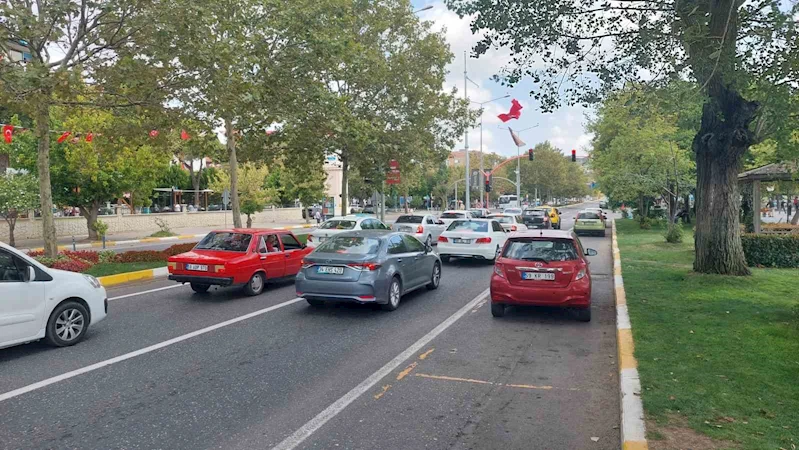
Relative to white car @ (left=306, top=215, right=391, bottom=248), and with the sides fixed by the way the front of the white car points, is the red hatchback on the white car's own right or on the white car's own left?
on the white car's own right

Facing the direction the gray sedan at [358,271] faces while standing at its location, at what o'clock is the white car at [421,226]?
The white car is roughly at 11 o'clock from the gray sedan.

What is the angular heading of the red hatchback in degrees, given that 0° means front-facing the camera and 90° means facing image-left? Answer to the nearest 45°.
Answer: approximately 180°

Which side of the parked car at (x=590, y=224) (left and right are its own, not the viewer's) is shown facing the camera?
back

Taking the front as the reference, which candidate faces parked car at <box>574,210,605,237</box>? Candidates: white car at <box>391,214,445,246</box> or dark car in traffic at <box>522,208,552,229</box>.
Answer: the white car

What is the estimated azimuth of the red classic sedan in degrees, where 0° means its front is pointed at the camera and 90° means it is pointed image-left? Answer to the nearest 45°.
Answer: approximately 225°

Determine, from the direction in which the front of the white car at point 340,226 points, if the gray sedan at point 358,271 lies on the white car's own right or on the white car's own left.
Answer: on the white car's own right

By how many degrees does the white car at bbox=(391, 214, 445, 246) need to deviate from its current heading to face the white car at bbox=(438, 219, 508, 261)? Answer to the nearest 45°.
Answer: approximately 135° to its right

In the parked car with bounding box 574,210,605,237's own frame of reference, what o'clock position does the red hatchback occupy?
The red hatchback is roughly at 6 o'clock from the parked car.
